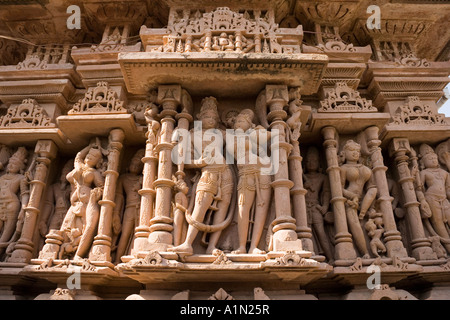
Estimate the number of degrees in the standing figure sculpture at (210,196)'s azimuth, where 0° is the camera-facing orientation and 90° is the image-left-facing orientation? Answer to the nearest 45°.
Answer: approximately 0°

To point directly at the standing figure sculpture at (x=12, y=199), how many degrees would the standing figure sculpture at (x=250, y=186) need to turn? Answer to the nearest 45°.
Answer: approximately 90° to its right

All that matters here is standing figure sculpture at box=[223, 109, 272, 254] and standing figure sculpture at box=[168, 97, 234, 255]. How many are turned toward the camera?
2

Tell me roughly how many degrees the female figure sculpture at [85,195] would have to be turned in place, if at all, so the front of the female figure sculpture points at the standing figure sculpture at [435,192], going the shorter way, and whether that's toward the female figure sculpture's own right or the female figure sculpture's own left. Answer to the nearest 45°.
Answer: approximately 135° to the female figure sculpture's own left

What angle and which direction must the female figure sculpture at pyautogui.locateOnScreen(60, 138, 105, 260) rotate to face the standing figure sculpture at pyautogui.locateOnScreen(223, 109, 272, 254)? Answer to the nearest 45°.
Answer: approximately 90° to its left
